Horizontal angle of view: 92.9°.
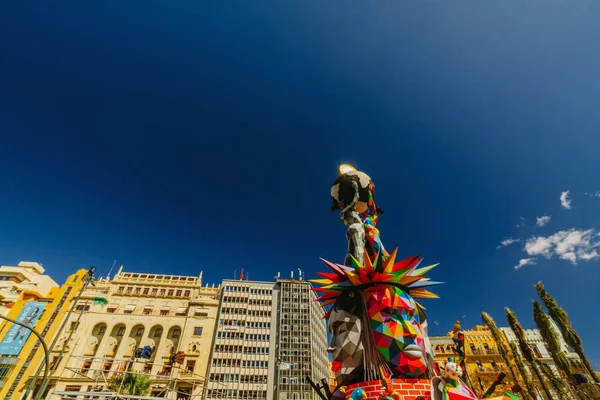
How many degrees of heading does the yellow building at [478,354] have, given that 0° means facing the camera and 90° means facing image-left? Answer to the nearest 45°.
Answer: approximately 0°

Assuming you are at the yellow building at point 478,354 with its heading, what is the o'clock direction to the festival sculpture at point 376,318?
The festival sculpture is roughly at 12 o'clock from the yellow building.

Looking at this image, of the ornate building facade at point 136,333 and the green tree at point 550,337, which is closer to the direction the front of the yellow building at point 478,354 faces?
the green tree

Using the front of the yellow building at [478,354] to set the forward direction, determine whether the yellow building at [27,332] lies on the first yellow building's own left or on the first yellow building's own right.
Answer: on the first yellow building's own right

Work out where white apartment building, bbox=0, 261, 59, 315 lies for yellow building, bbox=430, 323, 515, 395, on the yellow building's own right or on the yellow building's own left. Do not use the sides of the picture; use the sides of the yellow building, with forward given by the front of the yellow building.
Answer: on the yellow building's own right

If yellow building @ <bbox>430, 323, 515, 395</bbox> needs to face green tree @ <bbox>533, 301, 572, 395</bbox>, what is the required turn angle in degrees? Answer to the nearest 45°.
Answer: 0° — it already faces it

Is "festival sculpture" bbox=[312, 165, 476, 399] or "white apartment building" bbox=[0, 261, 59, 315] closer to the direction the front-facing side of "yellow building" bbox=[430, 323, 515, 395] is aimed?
the festival sculpture

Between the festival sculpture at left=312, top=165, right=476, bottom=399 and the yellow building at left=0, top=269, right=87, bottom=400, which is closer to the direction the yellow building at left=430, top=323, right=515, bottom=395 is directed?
the festival sculpture

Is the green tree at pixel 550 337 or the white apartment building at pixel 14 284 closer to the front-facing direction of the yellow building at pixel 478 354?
the green tree

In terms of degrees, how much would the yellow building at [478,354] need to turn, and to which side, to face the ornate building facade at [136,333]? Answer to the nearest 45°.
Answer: approximately 45° to its right
